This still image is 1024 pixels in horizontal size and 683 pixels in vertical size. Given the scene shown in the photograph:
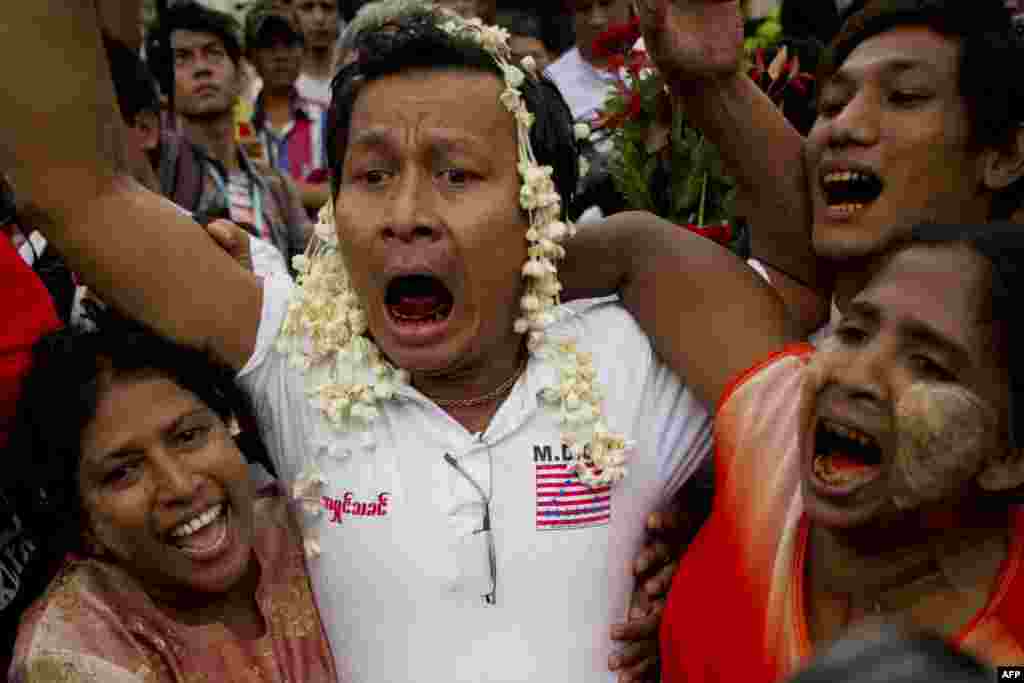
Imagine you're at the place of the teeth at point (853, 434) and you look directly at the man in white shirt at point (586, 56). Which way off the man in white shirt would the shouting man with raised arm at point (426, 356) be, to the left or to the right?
left

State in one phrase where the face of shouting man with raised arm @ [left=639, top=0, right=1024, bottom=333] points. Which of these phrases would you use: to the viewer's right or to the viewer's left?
to the viewer's left

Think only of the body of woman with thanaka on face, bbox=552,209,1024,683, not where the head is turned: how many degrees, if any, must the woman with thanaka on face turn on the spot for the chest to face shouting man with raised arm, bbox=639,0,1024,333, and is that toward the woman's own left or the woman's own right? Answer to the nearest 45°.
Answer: approximately 135° to the woman's own right

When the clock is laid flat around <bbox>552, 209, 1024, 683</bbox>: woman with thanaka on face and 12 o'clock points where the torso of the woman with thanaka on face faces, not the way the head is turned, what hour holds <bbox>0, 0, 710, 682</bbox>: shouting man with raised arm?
The shouting man with raised arm is roughly at 2 o'clock from the woman with thanaka on face.

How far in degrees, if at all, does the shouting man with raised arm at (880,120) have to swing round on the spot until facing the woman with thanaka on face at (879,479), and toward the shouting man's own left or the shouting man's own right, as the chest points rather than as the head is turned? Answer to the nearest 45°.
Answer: approximately 45° to the shouting man's own left

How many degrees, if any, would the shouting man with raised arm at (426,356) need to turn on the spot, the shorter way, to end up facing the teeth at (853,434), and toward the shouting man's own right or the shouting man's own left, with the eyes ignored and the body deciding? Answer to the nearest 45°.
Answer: approximately 45° to the shouting man's own left

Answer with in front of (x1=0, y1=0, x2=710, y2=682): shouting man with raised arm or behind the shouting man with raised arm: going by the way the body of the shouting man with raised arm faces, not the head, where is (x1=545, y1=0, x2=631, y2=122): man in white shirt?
behind

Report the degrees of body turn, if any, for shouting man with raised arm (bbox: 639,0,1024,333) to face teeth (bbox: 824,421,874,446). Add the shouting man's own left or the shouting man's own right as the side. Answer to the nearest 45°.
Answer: approximately 45° to the shouting man's own left

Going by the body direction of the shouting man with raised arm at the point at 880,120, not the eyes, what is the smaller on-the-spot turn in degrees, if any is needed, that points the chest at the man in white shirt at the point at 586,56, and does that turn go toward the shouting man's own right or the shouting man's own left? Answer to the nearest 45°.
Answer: approximately 135° to the shouting man's own right

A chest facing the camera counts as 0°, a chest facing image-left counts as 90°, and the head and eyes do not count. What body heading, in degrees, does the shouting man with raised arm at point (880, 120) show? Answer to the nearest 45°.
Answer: approximately 45°

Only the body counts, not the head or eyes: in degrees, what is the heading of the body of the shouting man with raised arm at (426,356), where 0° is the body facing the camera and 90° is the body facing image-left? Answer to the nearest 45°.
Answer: approximately 0°

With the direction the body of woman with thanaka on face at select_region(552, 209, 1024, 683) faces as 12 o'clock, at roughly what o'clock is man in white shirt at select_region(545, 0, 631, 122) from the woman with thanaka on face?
The man in white shirt is roughly at 4 o'clock from the woman with thanaka on face.
